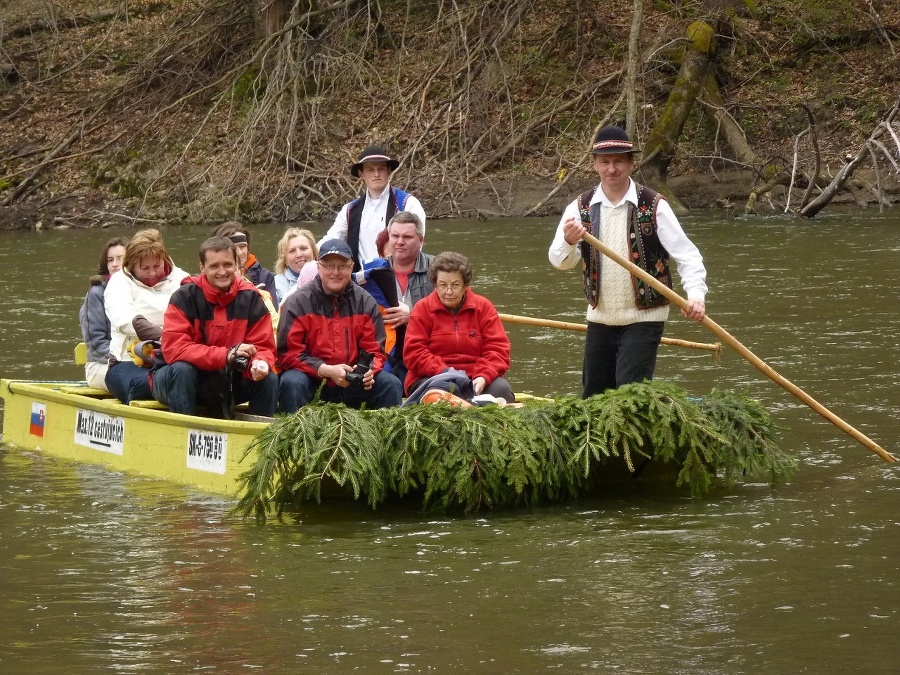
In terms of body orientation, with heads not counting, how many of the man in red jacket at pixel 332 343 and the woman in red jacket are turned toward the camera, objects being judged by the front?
2

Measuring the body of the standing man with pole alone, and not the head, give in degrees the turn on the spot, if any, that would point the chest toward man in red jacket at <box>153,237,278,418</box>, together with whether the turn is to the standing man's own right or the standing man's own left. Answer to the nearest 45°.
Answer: approximately 90° to the standing man's own right

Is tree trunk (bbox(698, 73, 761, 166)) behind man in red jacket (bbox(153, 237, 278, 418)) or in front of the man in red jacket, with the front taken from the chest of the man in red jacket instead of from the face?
behind

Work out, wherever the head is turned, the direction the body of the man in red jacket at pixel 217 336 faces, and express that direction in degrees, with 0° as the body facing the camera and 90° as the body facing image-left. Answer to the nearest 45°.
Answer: approximately 0°

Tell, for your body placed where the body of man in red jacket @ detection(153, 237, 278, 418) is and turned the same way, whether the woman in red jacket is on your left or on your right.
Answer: on your left

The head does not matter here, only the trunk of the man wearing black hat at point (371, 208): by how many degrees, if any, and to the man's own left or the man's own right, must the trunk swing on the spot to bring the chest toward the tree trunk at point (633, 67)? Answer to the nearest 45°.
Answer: approximately 180°

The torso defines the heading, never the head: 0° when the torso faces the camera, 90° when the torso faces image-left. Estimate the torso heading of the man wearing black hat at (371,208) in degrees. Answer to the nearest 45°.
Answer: approximately 0°

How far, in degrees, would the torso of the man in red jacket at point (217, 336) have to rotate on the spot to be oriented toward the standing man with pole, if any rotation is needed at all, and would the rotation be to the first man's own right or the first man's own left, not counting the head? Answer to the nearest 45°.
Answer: approximately 45° to the first man's own left

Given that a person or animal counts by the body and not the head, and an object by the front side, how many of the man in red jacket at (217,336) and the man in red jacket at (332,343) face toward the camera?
2
